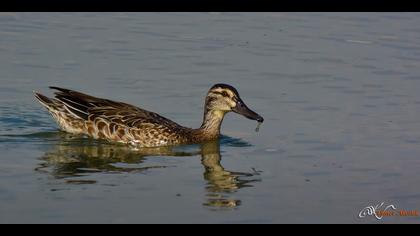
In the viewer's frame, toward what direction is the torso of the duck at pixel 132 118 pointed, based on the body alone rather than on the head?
to the viewer's right
